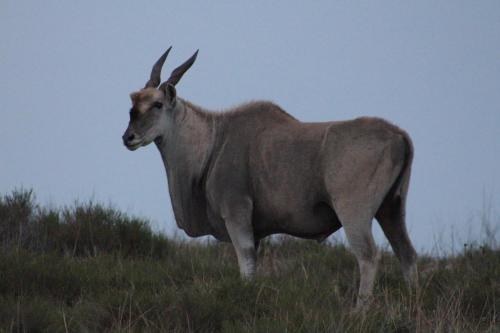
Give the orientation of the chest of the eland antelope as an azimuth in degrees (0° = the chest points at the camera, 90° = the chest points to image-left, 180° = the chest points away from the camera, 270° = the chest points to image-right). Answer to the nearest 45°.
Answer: approximately 90°
